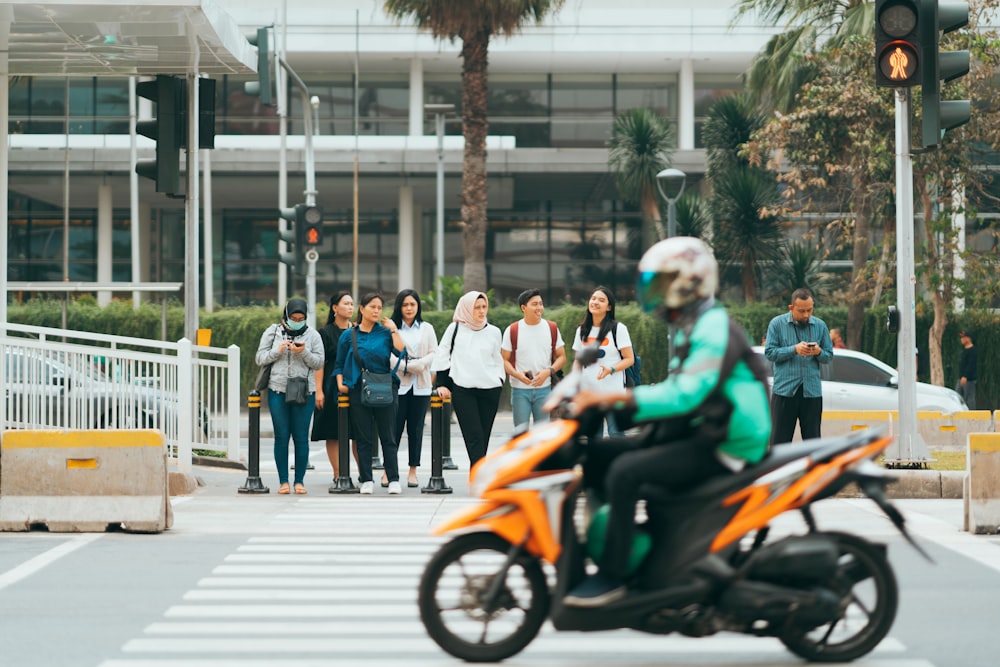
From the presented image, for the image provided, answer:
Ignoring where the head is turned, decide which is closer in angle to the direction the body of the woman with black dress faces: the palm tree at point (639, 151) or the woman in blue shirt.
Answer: the woman in blue shirt

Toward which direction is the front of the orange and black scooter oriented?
to the viewer's left

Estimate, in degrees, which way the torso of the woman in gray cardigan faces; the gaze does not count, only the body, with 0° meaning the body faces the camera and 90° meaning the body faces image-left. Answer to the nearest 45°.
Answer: approximately 0°

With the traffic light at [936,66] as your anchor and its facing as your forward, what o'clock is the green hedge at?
The green hedge is roughly at 8 o'clock from the traffic light.

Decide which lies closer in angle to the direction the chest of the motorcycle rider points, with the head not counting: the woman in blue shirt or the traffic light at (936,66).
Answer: the woman in blue shirt

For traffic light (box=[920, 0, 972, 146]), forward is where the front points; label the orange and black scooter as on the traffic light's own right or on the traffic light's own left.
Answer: on the traffic light's own right

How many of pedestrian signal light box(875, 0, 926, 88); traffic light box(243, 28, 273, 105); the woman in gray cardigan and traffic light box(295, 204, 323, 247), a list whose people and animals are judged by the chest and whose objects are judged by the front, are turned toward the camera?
3

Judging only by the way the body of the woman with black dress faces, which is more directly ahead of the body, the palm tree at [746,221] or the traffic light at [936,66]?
the traffic light

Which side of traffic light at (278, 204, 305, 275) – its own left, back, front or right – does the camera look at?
left
